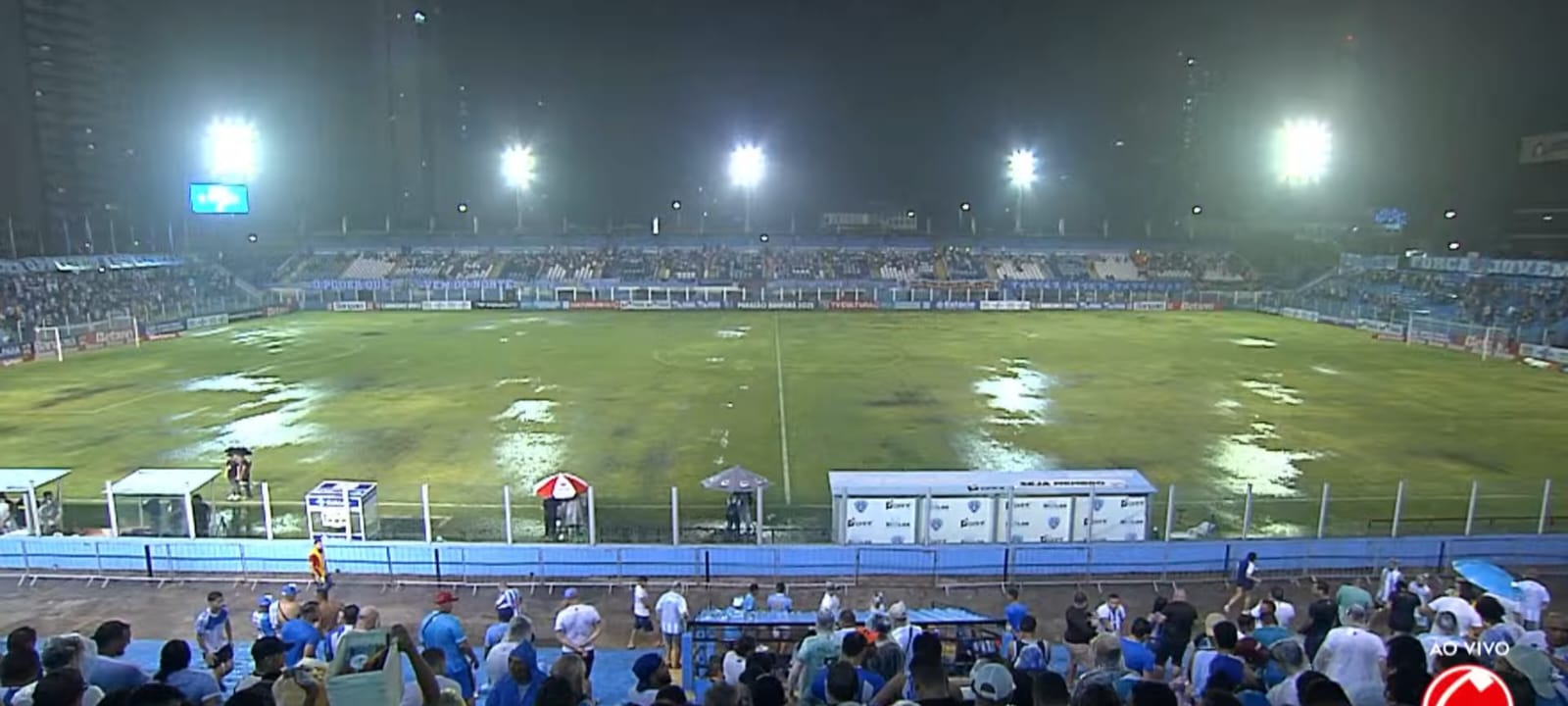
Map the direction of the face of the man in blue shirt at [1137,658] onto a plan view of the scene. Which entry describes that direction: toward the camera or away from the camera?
away from the camera

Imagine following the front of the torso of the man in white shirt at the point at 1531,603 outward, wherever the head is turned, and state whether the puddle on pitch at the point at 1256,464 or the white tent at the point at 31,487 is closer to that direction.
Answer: the puddle on pitch

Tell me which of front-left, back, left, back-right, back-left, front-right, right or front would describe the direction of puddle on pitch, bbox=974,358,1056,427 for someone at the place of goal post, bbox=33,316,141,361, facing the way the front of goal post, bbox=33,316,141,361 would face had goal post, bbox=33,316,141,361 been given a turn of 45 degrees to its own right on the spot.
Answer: front-left

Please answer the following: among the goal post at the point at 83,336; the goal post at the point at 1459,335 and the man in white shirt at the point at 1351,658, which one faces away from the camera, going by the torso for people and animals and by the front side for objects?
the man in white shirt

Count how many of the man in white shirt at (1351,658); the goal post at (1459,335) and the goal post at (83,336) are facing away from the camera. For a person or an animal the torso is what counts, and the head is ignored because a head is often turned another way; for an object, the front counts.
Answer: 1

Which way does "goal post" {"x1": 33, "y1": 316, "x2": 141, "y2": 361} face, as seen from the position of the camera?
facing the viewer and to the right of the viewer

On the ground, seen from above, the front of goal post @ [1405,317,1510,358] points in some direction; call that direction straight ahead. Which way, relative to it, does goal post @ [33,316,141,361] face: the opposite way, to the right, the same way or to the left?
the opposite way

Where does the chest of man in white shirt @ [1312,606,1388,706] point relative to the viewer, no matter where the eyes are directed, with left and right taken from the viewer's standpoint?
facing away from the viewer

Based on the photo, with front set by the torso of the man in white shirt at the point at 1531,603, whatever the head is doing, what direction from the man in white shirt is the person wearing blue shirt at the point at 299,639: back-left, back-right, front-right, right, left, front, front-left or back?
back-left

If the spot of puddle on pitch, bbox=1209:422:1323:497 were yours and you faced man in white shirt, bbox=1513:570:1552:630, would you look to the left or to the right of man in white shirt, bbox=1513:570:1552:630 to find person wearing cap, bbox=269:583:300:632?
right

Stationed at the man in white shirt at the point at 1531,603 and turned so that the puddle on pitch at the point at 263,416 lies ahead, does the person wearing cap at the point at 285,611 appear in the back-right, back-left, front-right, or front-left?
front-left

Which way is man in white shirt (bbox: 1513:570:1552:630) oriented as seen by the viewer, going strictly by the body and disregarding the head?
away from the camera

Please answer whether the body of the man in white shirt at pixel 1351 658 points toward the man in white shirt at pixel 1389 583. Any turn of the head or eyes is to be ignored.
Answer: yes

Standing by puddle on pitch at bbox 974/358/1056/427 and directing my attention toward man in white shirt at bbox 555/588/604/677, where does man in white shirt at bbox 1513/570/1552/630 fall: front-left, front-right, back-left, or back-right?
front-left

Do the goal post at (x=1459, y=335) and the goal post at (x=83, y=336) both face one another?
yes

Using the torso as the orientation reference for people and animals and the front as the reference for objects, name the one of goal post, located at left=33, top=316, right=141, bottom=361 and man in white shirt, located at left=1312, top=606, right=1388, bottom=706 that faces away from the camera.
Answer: the man in white shirt

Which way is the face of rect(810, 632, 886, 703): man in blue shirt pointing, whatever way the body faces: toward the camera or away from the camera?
away from the camera

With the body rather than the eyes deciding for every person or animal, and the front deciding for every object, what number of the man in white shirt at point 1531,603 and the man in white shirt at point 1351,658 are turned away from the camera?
2
